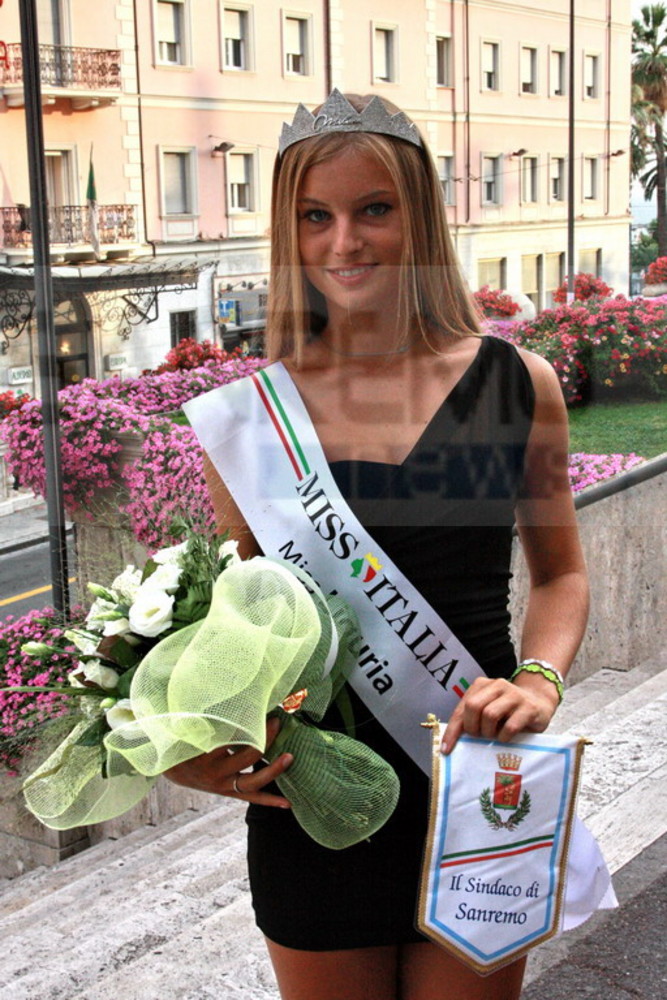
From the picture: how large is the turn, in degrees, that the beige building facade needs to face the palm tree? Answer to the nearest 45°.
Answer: approximately 45° to its left

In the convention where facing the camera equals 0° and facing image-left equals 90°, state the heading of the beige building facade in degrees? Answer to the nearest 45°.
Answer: approximately 315°

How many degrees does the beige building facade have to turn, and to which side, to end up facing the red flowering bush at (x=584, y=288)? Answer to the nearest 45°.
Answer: approximately 45° to its left

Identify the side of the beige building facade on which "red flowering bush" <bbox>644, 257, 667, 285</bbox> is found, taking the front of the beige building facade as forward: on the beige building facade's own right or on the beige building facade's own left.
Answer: on the beige building facade's own left

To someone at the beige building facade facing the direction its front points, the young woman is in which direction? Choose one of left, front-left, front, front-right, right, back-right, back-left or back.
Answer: front-right
